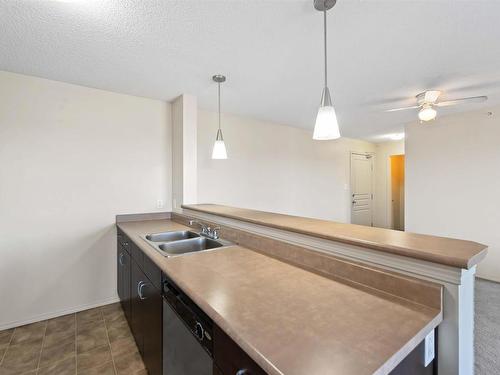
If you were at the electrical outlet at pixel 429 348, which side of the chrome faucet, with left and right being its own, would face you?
left

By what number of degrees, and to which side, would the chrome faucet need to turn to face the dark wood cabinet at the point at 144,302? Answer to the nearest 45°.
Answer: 0° — it already faces it

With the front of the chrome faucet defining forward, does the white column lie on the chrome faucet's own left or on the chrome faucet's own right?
on the chrome faucet's own right

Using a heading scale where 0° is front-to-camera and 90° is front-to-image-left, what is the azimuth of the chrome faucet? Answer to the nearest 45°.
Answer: approximately 45°

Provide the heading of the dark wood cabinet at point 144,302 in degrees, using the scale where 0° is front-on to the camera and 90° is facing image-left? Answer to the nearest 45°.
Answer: approximately 90°

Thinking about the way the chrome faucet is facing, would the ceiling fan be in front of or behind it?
behind

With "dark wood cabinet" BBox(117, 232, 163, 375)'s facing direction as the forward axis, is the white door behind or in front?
behind

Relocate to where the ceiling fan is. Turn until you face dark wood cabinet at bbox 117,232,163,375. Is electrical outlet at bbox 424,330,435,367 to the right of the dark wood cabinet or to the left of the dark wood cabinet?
left
